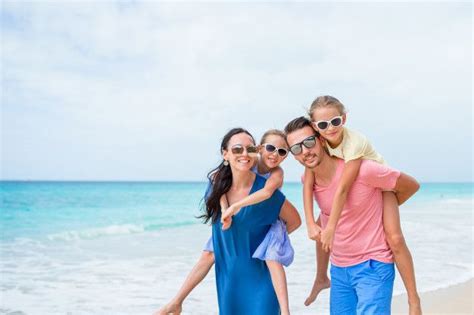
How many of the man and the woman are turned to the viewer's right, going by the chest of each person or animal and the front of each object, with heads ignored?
0

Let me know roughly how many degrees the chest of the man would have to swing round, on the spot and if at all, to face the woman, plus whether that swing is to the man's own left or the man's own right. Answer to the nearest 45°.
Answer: approximately 45° to the man's own right

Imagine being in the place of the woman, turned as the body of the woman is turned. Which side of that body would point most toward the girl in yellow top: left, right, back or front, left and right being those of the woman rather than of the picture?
left

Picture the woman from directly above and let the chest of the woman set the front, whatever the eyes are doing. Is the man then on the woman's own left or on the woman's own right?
on the woman's own left

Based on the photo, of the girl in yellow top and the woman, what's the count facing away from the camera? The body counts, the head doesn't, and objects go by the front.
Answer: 0

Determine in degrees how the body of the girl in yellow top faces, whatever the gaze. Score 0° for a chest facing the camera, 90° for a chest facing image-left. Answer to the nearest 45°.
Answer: approximately 45°

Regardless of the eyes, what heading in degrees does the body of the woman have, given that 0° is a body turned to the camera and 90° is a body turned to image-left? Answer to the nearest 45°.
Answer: approximately 0°

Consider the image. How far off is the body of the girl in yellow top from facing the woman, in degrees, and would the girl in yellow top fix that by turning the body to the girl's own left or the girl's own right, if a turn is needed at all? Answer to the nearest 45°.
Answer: approximately 45° to the girl's own right

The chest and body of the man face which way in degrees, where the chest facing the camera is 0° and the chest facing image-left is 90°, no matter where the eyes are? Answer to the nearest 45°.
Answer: approximately 45°
